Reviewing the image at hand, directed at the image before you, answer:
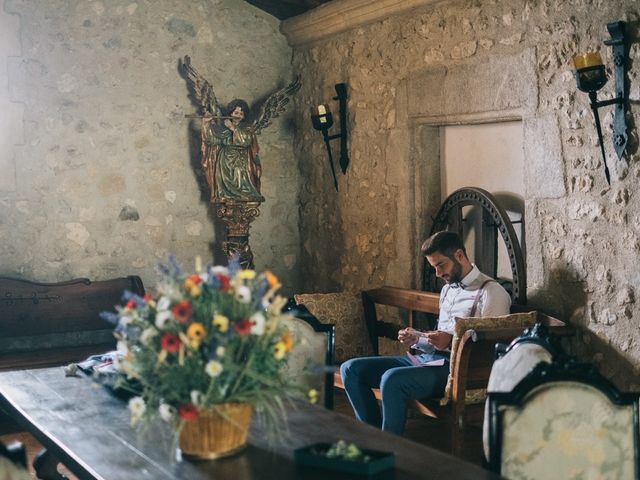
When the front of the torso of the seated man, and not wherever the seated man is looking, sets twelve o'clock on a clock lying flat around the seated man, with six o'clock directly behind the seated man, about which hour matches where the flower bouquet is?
The flower bouquet is roughly at 11 o'clock from the seated man.

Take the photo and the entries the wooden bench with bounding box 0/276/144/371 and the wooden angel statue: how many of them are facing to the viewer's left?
0

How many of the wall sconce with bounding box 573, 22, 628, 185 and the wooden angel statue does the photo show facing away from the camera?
0

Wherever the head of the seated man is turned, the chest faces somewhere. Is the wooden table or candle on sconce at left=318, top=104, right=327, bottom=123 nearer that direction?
the wooden table

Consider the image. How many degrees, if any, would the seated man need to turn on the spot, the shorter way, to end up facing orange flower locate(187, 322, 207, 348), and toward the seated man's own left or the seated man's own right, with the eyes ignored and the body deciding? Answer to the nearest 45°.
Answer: approximately 45° to the seated man's own left

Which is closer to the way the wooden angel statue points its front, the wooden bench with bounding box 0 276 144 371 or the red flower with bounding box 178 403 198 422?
the red flower

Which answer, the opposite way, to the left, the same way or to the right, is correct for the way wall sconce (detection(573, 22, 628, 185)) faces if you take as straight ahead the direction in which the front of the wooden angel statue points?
to the right

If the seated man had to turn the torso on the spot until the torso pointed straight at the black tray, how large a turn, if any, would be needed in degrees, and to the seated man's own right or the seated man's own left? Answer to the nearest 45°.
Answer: approximately 45° to the seated man's own left

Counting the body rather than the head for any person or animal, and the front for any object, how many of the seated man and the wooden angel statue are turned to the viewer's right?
0

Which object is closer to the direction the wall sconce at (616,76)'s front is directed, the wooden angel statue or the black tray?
the black tray

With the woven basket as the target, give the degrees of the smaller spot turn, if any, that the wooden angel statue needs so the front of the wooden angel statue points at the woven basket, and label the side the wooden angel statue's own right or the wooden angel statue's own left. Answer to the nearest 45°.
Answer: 0° — it already faces it
